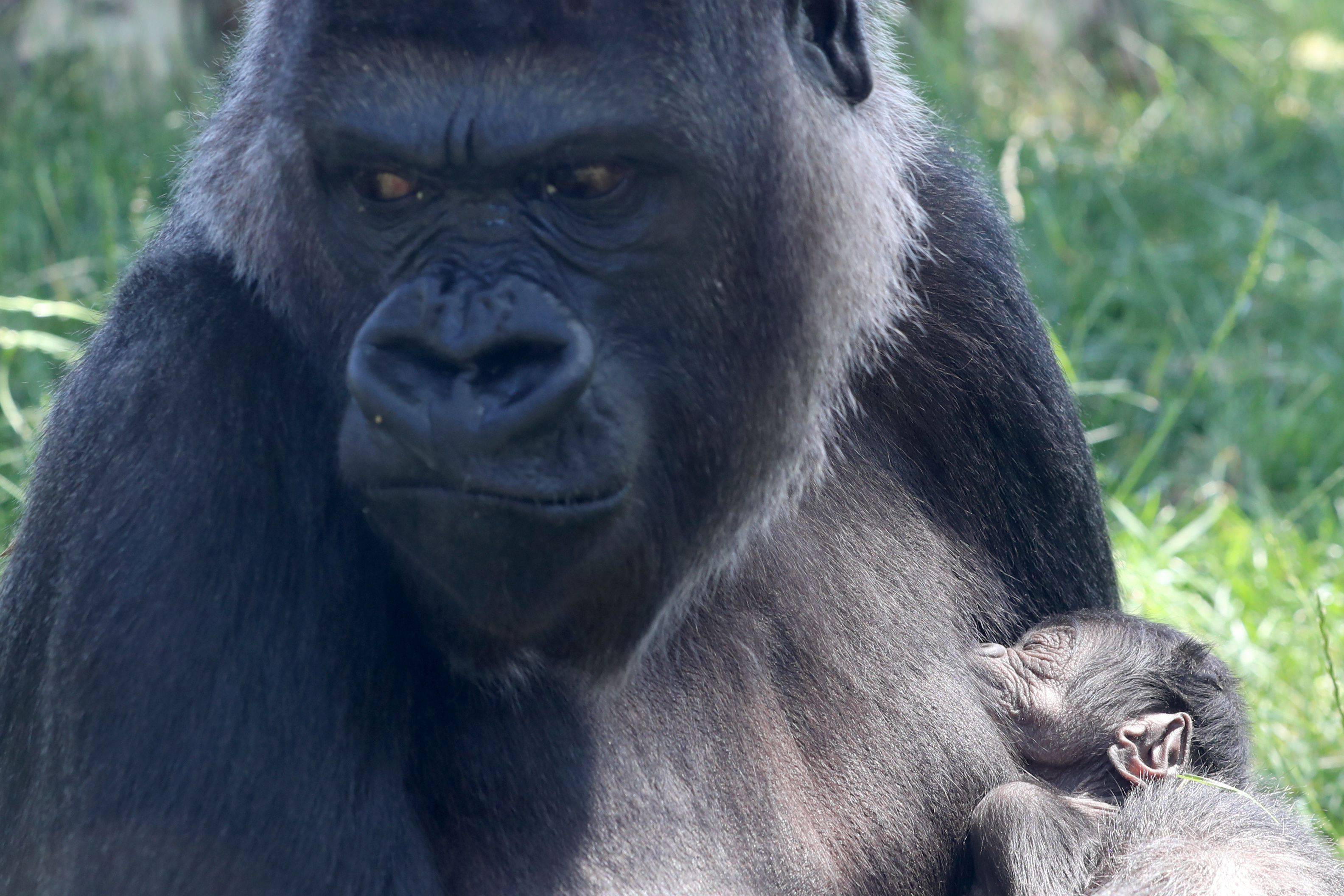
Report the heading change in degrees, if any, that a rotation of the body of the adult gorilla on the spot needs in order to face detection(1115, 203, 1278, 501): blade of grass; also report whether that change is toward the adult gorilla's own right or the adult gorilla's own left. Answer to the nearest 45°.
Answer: approximately 135° to the adult gorilla's own left

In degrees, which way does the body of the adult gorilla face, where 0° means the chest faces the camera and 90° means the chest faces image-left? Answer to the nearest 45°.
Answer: approximately 0°

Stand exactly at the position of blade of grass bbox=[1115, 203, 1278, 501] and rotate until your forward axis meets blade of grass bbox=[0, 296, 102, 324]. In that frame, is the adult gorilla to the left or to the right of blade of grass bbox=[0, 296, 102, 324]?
left
